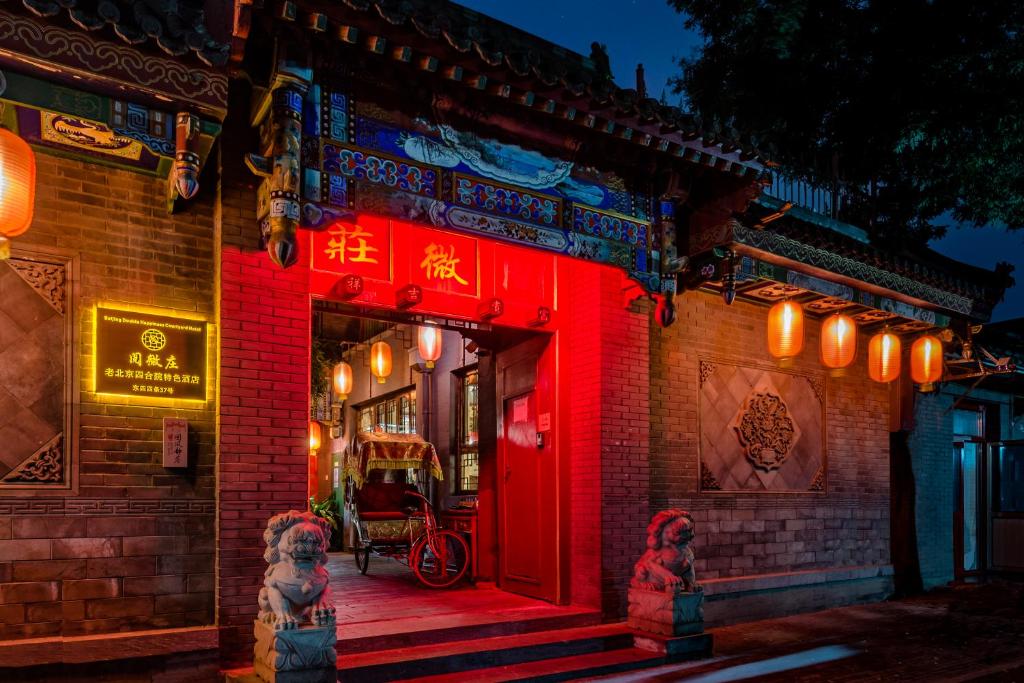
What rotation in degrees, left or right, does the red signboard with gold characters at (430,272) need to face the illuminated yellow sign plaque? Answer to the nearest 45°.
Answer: approximately 90° to its right

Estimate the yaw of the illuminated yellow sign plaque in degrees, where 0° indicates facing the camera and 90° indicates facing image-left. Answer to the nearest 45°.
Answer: approximately 315°

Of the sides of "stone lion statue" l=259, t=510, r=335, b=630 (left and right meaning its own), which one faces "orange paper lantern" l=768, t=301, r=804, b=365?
left

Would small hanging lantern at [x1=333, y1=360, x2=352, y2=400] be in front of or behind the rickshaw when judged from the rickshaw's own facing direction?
behind

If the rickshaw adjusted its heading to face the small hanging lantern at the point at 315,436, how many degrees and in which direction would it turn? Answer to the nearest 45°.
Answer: approximately 135° to its left

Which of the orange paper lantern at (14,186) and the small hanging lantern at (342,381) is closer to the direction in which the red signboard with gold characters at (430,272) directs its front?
the orange paper lantern

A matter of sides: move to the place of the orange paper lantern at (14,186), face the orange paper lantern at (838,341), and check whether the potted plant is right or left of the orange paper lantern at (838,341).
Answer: left

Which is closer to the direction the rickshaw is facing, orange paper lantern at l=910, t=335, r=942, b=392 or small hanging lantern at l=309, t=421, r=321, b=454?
the orange paper lantern

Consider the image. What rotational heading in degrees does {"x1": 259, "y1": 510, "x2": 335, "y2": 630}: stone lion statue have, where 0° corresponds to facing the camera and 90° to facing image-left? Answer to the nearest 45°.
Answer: approximately 315°

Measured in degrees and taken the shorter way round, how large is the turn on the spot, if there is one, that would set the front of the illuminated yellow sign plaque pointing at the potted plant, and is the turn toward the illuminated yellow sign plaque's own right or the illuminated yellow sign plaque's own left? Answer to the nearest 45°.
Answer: approximately 135° to the illuminated yellow sign plaque's own left

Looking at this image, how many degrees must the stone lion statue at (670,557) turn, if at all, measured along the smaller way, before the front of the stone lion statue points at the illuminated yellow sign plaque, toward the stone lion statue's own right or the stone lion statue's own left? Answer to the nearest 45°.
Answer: approximately 90° to the stone lion statue's own right
